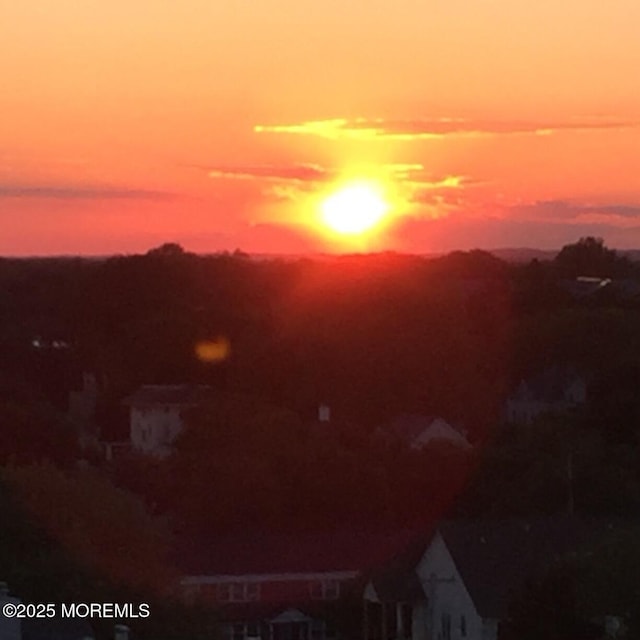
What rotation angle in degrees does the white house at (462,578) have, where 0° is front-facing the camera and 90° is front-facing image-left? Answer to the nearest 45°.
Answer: approximately 45°

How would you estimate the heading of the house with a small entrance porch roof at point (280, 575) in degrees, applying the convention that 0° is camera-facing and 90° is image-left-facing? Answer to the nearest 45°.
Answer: approximately 0°

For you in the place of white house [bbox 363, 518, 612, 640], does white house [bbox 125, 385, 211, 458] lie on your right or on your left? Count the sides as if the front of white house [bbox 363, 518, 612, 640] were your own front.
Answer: on your right

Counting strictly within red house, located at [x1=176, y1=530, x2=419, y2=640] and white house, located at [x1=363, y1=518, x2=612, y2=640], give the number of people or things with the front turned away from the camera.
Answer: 0
